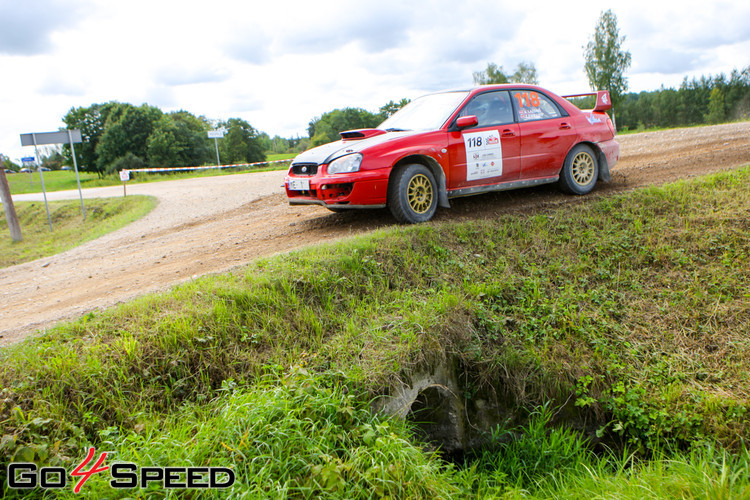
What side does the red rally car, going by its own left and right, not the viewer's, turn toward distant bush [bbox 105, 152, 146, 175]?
right

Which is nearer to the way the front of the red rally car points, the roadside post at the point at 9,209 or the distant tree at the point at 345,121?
the roadside post

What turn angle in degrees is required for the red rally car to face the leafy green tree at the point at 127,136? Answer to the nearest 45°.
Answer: approximately 90° to its right

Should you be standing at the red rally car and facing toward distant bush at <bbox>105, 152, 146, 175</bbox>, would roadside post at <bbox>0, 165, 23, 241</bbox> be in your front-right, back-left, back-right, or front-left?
front-left

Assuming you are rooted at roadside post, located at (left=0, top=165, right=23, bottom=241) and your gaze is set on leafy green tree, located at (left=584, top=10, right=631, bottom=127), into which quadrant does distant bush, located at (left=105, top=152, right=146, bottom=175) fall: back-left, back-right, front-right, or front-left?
front-left

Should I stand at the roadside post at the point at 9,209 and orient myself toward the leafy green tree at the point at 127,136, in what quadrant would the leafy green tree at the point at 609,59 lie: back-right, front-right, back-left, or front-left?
front-right

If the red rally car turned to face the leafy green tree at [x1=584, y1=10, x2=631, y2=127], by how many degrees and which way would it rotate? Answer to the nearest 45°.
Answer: approximately 135° to its right

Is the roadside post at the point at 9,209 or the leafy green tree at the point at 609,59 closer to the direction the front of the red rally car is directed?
the roadside post

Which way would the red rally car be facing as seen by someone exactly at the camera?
facing the viewer and to the left of the viewer

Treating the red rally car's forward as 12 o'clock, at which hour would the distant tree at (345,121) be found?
The distant tree is roughly at 4 o'clock from the red rally car.

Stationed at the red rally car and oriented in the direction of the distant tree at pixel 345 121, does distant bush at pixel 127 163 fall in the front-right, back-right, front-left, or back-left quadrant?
front-left
